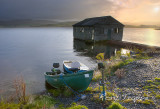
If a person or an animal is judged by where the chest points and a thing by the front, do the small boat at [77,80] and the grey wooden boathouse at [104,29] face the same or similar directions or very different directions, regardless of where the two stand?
same or similar directions
